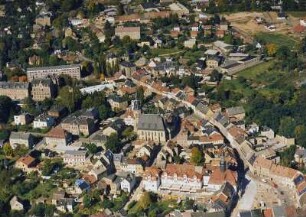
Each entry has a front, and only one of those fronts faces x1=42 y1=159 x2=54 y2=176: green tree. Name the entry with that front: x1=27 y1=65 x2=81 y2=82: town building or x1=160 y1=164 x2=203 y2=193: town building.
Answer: x1=27 y1=65 x2=81 y2=82: town building

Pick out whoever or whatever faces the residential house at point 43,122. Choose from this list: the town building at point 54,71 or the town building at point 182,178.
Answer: the town building at point 54,71

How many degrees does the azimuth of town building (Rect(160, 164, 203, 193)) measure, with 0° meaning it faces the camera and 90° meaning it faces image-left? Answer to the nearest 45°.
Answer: approximately 0°

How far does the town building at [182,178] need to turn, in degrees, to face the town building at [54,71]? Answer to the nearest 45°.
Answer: approximately 135° to its right

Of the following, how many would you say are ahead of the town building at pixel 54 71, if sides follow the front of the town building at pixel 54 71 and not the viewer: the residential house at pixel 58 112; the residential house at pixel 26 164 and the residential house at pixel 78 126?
3

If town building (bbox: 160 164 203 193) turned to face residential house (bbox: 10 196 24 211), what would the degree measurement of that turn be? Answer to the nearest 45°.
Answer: approximately 90° to its right

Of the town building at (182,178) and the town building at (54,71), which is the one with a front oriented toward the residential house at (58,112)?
the town building at (54,71)

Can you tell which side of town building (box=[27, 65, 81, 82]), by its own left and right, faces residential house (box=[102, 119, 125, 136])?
front

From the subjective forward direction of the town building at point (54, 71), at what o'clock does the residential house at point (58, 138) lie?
The residential house is roughly at 12 o'clock from the town building.

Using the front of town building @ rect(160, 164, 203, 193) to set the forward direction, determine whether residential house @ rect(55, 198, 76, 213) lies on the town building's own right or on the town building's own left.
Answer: on the town building's own right

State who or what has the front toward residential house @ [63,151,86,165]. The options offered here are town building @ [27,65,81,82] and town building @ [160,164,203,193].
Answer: town building @ [27,65,81,82]

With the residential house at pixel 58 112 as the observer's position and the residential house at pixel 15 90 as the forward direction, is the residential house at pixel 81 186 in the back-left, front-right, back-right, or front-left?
back-left

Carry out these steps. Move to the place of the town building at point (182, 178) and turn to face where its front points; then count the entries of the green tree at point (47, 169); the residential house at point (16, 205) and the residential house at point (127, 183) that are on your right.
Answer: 3

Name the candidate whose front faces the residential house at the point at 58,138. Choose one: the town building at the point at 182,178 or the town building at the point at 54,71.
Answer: the town building at the point at 54,71
